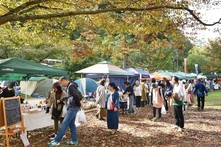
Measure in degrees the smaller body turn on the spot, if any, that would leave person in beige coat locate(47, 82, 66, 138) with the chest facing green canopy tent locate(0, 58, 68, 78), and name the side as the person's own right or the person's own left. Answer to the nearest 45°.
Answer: approximately 90° to the person's own right

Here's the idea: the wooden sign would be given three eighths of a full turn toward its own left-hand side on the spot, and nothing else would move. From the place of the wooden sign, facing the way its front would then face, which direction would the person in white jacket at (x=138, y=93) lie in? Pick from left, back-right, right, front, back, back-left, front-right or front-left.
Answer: front-right

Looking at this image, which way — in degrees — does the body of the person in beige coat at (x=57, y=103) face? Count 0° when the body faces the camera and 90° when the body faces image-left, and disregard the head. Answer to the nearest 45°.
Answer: approximately 45°

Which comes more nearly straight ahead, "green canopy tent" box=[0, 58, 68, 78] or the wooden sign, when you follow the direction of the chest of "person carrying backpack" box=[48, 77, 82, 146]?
the wooden sign

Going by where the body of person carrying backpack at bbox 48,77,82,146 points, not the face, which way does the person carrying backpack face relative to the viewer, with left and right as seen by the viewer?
facing to the left of the viewer

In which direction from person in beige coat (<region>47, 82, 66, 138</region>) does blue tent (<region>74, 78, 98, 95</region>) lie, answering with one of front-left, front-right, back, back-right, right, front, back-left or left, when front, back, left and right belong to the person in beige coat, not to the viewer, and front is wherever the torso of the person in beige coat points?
back-left

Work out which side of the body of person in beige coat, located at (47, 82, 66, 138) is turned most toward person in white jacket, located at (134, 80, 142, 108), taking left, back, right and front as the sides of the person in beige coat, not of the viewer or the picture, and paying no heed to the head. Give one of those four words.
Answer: back

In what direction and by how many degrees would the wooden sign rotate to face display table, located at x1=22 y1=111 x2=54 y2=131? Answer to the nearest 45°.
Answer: approximately 90° to its left

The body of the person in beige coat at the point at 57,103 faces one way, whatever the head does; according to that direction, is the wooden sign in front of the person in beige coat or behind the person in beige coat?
in front

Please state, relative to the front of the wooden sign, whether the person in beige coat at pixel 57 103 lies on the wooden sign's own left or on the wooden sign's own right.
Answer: on the wooden sign's own left
